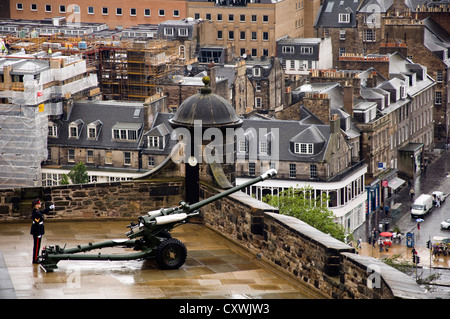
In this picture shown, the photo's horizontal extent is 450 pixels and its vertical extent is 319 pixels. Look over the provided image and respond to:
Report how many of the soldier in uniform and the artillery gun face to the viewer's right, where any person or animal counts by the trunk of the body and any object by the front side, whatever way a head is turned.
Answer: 2

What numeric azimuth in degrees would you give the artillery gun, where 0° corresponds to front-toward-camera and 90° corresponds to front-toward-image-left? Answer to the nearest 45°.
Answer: approximately 270°

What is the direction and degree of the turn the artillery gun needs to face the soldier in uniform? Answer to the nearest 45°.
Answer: approximately 180°

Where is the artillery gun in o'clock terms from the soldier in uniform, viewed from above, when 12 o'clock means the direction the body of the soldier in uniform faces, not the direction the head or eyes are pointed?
The artillery gun is roughly at 1 o'clock from the soldier in uniform.
